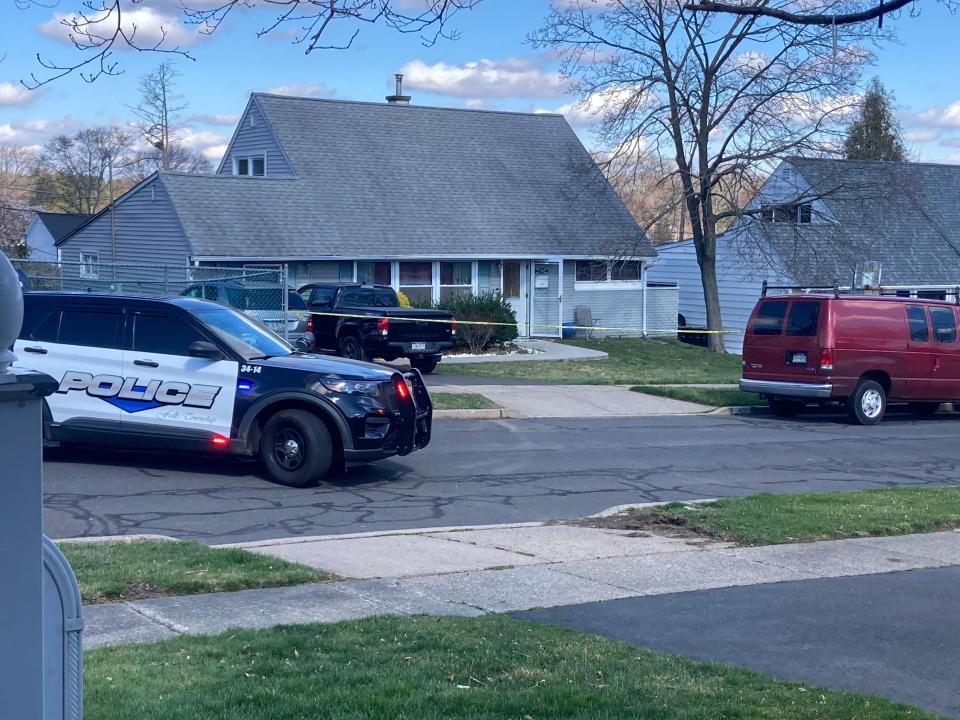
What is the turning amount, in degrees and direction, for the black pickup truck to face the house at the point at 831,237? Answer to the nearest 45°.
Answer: approximately 90° to its right

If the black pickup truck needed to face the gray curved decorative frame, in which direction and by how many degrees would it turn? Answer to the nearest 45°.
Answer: approximately 135° to its left

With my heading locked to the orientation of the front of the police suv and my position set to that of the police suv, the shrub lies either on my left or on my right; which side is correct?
on my left

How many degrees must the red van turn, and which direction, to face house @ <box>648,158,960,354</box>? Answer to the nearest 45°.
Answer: approximately 45° to its left

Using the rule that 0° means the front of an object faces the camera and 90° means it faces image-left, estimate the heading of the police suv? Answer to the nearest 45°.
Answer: approximately 315°

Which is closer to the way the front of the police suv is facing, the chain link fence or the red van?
the red van

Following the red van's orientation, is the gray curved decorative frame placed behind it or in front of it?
behind

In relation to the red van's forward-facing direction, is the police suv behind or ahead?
behind

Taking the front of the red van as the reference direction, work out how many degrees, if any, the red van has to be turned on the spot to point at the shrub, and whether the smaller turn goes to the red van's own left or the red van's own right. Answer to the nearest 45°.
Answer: approximately 90° to the red van's own left

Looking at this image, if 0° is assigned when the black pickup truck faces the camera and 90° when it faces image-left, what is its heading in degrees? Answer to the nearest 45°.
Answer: approximately 135°

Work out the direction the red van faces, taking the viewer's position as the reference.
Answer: facing away from the viewer and to the right of the viewer
